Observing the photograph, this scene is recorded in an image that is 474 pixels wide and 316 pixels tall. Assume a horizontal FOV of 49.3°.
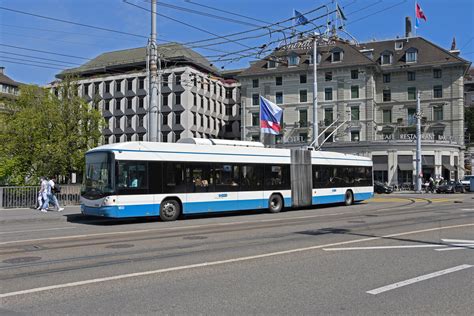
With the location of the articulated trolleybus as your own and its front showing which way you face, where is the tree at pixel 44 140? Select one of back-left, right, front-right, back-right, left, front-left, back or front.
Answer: right

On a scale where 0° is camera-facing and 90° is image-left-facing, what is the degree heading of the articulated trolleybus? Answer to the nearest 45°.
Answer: approximately 45°

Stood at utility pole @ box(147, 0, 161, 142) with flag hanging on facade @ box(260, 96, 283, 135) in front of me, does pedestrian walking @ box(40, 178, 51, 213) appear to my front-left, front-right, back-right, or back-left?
back-left

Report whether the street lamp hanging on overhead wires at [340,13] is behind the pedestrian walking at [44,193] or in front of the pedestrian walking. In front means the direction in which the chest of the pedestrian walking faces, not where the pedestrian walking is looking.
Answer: behind

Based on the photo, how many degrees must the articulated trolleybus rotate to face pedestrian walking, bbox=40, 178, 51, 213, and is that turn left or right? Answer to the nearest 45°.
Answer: approximately 45° to its right

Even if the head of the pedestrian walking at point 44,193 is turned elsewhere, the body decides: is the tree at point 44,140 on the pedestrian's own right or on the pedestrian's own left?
on the pedestrian's own right

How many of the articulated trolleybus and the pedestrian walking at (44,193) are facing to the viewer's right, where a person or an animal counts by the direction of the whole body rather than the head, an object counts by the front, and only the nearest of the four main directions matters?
0

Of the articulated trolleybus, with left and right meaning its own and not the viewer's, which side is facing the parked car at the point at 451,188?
back

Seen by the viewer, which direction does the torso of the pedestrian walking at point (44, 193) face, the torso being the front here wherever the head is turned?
to the viewer's left
